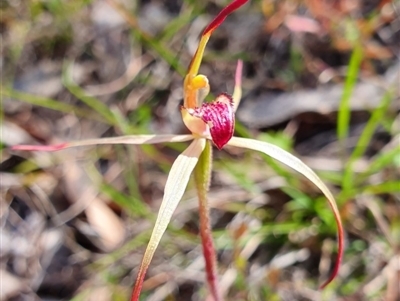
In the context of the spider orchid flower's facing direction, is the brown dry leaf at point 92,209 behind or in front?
behind

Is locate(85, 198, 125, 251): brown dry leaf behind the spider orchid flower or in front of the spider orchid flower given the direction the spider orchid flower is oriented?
behind

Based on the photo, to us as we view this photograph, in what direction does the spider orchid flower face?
facing the viewer and to the right of the viewer
